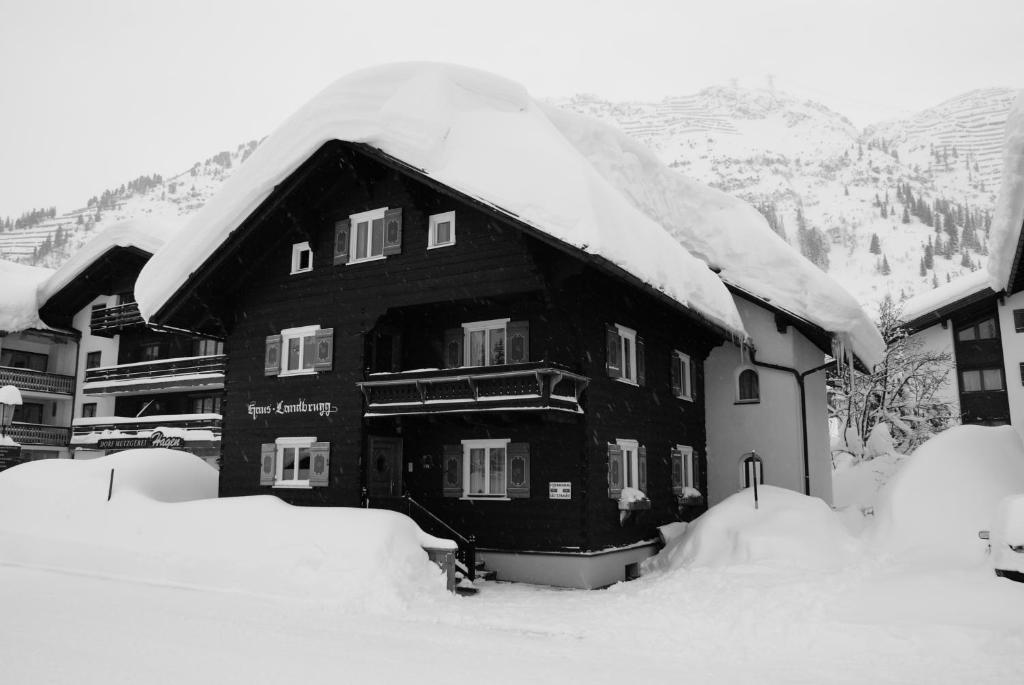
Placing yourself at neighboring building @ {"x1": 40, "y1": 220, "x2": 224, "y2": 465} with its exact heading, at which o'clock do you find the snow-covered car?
The snow-covered car is roughly at 10 o'clock from the neighboring building.

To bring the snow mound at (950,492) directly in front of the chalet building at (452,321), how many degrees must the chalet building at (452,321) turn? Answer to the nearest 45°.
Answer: approximately 135° to its left

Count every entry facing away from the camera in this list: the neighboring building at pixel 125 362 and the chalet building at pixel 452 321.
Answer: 0

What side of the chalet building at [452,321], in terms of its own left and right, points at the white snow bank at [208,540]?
front

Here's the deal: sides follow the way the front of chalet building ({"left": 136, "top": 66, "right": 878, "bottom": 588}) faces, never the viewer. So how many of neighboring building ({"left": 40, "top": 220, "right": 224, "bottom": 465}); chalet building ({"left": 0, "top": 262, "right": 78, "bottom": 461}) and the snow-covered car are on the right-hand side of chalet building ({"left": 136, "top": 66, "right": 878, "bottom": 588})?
2

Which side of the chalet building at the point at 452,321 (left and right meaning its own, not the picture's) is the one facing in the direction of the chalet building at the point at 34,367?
right

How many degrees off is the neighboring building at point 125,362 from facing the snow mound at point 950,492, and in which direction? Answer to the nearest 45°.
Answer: approximately 90° to its left

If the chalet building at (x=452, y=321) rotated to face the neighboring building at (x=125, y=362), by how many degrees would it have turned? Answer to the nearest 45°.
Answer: approximately 90° to its right

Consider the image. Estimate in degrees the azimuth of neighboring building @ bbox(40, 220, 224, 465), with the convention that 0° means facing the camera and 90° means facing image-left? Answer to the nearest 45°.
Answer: approximately 45°

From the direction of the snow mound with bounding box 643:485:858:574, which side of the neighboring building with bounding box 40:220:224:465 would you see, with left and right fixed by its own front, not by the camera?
left

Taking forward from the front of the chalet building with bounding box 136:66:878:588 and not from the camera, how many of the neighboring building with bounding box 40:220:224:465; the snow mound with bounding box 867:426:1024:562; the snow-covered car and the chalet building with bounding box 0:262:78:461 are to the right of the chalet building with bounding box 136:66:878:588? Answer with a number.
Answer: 2

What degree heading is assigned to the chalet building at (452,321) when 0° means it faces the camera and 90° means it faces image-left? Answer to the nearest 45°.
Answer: approximately 45°
